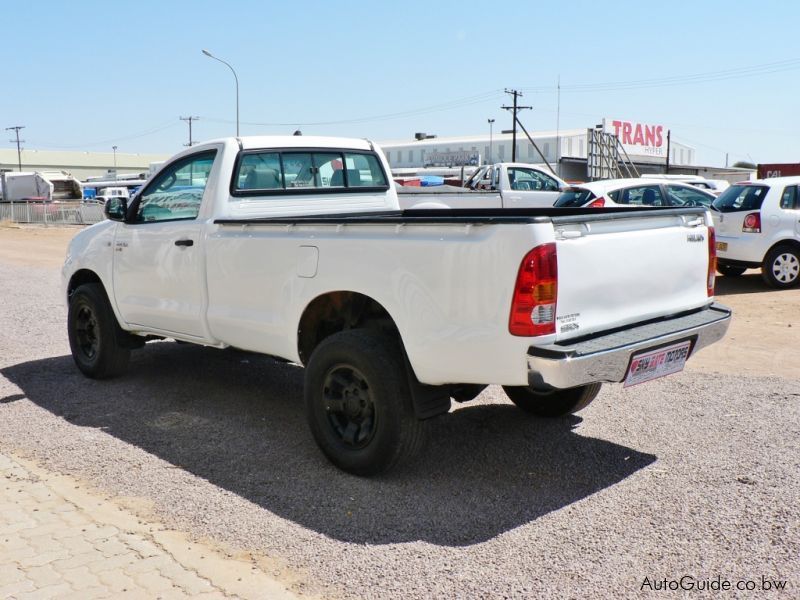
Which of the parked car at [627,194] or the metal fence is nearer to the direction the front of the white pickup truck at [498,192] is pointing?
the parked car

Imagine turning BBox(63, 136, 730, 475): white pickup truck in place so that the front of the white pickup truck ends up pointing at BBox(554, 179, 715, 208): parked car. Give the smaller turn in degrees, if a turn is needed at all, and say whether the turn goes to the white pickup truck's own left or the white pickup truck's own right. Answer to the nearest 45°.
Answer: approximately 90° to the white pickup truck's own right

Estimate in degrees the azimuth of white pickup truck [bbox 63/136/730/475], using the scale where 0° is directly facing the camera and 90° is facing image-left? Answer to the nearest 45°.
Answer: approximately 135°

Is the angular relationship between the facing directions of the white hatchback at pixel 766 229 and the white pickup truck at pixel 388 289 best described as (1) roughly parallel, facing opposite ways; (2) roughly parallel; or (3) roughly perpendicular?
roughly perpendicular

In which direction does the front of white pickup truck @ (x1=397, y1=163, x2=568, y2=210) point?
to the viewer's right

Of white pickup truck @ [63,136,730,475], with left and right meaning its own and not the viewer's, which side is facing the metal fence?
front

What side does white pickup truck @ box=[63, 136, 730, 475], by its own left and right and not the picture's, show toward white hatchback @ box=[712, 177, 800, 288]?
right

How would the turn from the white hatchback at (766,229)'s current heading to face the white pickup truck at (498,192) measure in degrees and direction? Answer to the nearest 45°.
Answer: approximately 90° to its left

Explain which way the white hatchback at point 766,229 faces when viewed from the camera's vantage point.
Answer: facing away from the viewer and to the right of the viewer

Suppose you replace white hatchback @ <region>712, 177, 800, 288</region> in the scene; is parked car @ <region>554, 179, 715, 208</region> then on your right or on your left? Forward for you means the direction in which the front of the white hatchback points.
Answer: on your left

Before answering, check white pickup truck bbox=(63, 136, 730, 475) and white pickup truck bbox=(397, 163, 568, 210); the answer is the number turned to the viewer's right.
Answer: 1

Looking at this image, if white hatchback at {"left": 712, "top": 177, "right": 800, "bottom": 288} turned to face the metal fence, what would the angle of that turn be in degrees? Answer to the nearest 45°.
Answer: approximately 90° to its left

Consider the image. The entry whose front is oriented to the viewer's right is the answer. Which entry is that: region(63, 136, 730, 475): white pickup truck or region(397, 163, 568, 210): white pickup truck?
region(397, 163, 568, 210): white pickup truck
